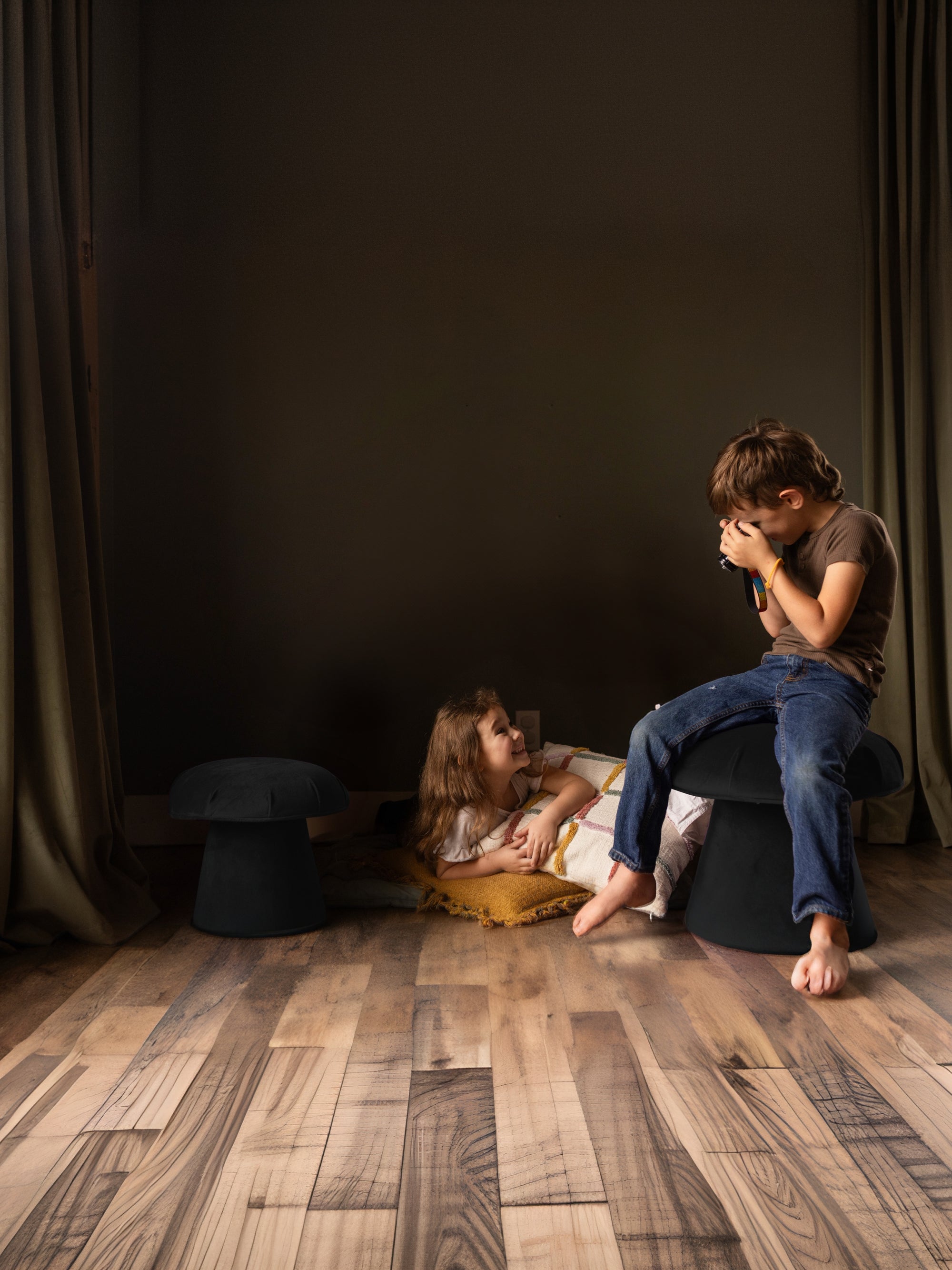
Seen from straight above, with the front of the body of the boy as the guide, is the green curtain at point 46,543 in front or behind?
in front

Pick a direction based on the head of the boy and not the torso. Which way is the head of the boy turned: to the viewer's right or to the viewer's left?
to the viewer's left

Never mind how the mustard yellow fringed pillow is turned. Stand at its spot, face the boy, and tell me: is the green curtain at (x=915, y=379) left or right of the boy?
left

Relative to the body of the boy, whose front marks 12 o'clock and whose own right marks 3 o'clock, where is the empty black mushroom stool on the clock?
The empty black mushroom stool is roughly at 1 o'clock from the boy.

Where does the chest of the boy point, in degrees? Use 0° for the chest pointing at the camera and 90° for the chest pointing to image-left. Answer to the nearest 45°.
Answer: approximately 45°

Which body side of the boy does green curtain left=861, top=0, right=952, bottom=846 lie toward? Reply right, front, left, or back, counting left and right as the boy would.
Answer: back
